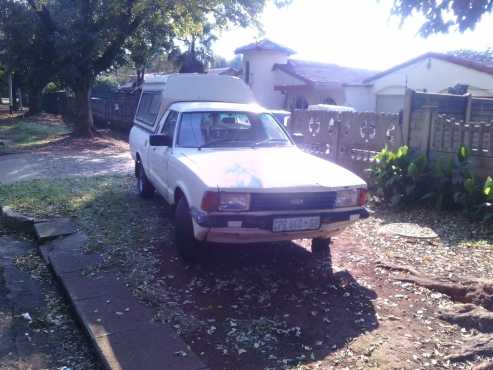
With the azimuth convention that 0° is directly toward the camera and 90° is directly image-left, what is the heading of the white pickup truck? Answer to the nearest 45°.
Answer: approximately 315°

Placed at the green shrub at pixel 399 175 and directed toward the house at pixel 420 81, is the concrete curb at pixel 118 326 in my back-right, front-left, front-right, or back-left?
back-left

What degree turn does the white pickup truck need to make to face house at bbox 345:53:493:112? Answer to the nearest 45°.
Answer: approximately 135° to its left

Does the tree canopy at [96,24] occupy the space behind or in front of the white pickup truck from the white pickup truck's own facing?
behind

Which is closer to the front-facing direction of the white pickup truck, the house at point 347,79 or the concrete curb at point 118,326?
the concrete curb

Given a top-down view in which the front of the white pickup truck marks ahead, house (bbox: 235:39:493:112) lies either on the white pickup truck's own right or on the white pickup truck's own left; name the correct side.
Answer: on the white pickup truck's own left

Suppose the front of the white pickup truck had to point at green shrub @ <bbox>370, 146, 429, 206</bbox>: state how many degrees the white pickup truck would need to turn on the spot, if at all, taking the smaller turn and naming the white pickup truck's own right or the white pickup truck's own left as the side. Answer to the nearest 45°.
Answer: approximately 90° to the white pickup truck's own left

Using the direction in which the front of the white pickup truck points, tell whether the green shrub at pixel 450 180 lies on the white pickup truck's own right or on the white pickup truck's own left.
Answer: on the white pickup truck's own left

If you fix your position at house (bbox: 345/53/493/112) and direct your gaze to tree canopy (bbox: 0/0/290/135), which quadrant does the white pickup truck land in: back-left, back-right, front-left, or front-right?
front-left

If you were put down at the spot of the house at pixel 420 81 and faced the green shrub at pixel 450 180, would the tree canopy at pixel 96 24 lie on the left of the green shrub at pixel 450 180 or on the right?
right
